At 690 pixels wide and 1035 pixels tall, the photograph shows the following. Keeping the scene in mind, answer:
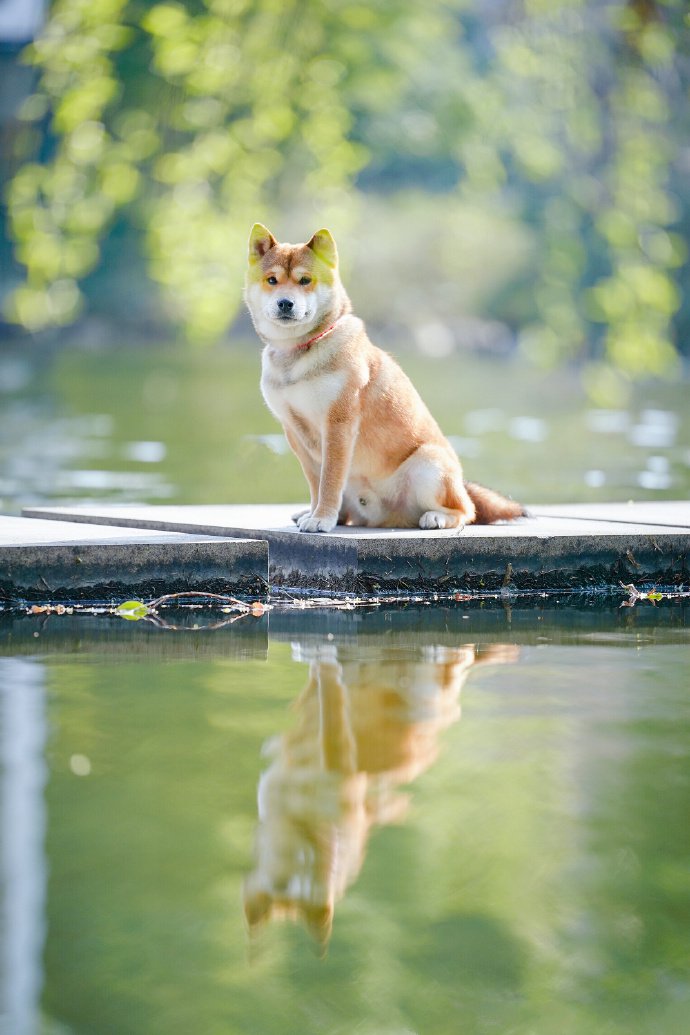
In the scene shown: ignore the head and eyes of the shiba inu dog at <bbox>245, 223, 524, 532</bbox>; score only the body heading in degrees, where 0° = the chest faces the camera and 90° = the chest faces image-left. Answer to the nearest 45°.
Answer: approximately 45°

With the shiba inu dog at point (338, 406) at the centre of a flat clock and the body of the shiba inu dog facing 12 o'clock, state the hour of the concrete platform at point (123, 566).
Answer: The concrete platform is roughly at 1 o'clock from the shiba inu dog.
